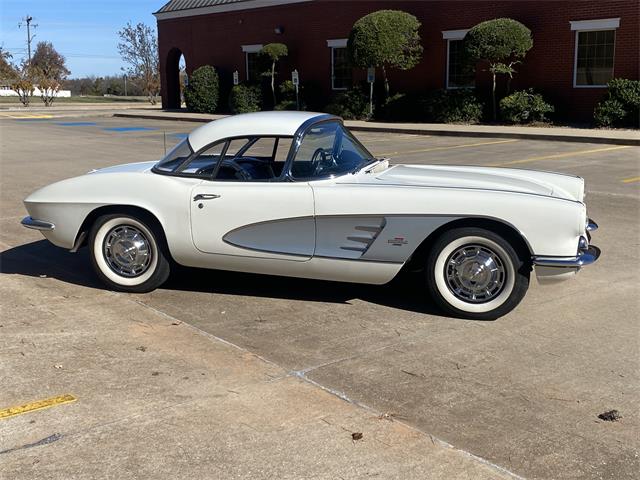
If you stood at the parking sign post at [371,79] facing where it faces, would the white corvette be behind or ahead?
ahead

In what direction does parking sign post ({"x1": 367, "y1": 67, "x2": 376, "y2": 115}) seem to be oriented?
toward the camera

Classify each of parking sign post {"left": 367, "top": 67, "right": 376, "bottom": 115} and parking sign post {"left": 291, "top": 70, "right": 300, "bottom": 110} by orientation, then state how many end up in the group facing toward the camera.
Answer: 2

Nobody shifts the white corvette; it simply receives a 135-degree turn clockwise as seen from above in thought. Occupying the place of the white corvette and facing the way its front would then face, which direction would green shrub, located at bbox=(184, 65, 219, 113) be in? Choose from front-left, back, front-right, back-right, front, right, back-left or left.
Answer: back-right

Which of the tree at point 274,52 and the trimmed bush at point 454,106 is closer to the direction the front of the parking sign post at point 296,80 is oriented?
the trimmed bush

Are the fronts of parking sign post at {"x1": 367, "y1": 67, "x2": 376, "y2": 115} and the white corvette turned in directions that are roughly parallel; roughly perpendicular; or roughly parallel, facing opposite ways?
roughly perpendicular

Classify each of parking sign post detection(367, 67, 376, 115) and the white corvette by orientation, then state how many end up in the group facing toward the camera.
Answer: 1

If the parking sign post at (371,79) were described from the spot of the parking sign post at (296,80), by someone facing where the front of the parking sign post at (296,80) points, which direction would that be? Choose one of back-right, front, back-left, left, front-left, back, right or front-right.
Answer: front-left

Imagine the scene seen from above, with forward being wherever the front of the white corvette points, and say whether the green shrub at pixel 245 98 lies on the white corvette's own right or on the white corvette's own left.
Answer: on the white corvette's own left

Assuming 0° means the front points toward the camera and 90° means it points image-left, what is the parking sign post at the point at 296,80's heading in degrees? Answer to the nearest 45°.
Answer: approximately 0°

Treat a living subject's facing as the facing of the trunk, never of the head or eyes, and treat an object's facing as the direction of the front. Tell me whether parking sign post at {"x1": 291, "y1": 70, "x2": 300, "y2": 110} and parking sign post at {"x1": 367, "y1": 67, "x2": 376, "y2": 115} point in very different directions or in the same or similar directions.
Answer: same or similar directions

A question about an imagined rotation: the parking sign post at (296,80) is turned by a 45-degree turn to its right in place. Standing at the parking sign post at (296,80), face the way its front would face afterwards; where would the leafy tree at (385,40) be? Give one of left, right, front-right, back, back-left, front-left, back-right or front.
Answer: left

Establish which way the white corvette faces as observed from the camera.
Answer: facing to the right of the viewer
